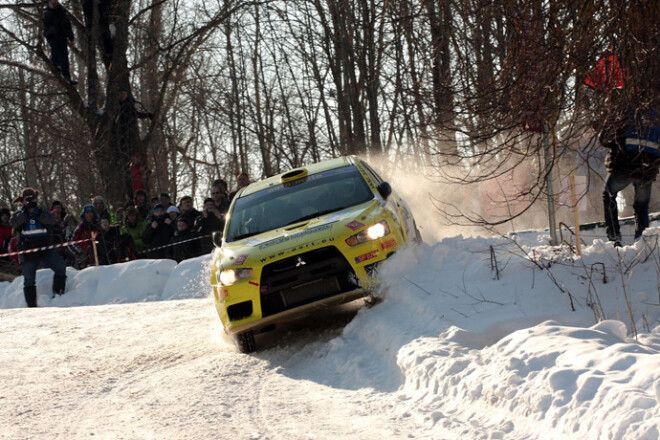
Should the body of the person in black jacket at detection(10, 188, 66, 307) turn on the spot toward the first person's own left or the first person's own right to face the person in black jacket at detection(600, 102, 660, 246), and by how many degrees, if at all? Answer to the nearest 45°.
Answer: approximately 45° to the first person's own left

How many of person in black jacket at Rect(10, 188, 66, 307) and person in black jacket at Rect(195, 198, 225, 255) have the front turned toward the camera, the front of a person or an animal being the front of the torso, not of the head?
2

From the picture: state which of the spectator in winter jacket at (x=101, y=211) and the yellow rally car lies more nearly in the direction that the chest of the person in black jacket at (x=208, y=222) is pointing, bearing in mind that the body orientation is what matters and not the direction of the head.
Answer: the yellow rally car

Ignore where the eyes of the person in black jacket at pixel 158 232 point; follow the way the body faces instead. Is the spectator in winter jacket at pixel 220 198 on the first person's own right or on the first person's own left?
on the first person's own left

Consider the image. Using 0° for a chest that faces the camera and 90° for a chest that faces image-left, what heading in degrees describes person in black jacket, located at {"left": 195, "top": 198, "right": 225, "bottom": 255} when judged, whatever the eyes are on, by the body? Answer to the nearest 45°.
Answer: approximately 0°

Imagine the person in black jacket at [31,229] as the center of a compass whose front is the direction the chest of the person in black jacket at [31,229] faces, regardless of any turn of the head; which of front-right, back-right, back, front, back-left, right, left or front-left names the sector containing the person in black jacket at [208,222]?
left
